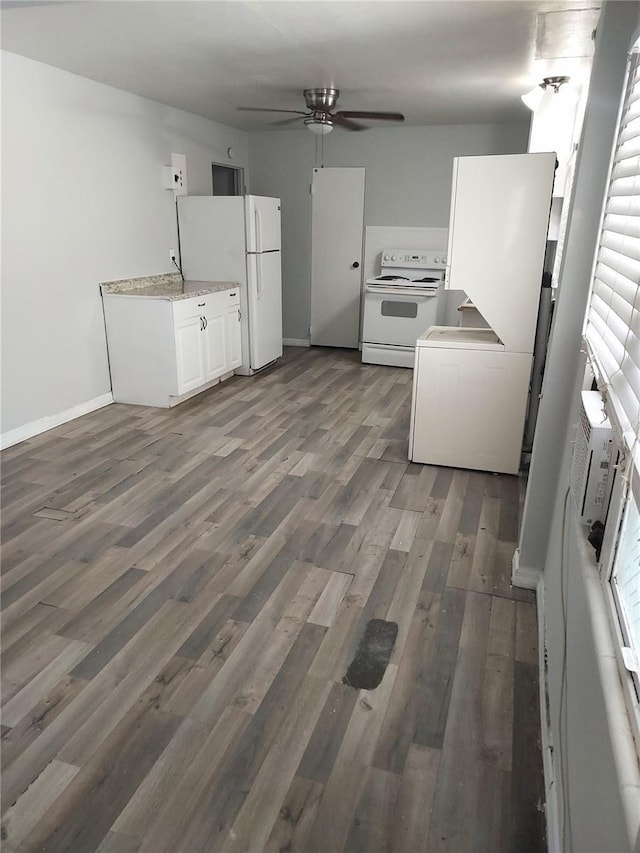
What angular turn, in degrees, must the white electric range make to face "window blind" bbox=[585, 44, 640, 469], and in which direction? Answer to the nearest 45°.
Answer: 0° — it already faces it

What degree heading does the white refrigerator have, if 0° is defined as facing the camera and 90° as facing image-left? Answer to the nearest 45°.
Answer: approximately 315°

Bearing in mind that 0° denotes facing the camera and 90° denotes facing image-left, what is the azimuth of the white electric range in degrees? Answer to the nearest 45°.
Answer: approximately 0°

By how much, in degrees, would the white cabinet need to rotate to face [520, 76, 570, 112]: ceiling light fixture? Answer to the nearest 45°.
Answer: approximately 45° to its left
